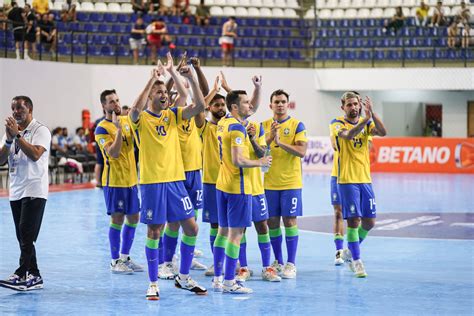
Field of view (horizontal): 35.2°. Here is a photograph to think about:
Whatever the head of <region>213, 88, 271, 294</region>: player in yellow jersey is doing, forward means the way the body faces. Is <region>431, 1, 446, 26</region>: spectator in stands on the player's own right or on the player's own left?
on the player's own left

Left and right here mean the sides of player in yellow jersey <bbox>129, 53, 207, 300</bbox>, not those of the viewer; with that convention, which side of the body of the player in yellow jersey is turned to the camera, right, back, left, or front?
front

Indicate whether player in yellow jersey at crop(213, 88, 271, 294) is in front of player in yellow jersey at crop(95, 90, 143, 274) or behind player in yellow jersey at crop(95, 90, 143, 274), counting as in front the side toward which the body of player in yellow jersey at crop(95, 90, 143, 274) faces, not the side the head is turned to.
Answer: in front

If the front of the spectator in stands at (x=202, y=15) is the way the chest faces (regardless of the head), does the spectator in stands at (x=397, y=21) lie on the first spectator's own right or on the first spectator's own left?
on the first spectator's own left

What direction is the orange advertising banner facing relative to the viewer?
toward the camera

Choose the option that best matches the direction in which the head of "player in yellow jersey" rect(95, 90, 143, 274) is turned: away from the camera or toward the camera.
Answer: toward the camera

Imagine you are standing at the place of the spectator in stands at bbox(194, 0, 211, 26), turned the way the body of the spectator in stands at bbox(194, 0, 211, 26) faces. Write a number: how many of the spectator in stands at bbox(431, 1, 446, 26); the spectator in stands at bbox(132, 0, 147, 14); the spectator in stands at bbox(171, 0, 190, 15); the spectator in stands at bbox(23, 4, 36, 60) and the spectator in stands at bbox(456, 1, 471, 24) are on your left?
2

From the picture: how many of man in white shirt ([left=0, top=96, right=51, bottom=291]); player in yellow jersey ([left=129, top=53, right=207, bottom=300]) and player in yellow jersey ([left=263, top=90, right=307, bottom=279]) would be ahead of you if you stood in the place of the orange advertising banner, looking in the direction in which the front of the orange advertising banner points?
3

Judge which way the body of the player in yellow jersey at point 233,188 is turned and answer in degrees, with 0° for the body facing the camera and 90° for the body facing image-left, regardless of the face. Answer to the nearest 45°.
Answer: approximately 270°

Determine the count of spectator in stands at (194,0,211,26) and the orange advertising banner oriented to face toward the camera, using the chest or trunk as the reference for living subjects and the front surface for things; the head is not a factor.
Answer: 2

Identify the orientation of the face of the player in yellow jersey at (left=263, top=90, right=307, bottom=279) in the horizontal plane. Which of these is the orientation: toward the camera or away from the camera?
toward the camera
